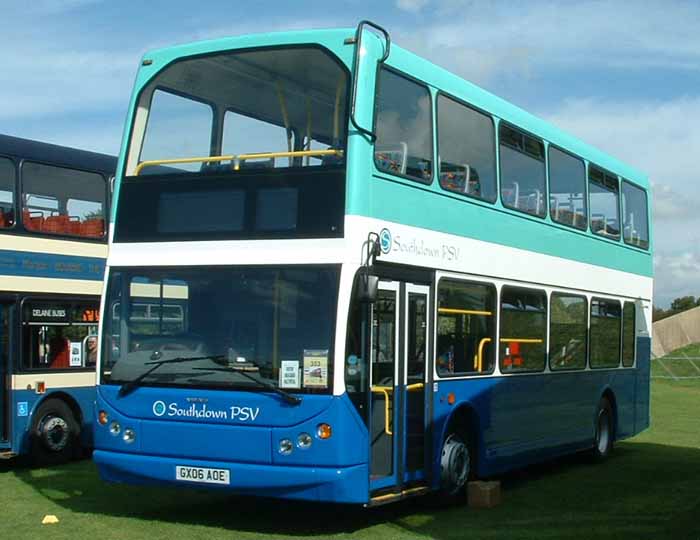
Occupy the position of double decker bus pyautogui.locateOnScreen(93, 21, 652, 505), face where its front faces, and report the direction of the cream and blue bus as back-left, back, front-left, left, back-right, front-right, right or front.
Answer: right

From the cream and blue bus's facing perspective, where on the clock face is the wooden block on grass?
The wooden block on grass is roughly at 9 o'clock from the cream and blue bus.

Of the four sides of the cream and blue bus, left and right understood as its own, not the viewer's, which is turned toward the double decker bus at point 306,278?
left

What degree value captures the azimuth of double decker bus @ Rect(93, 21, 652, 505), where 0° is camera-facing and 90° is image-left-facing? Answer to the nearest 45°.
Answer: approximately 45°
